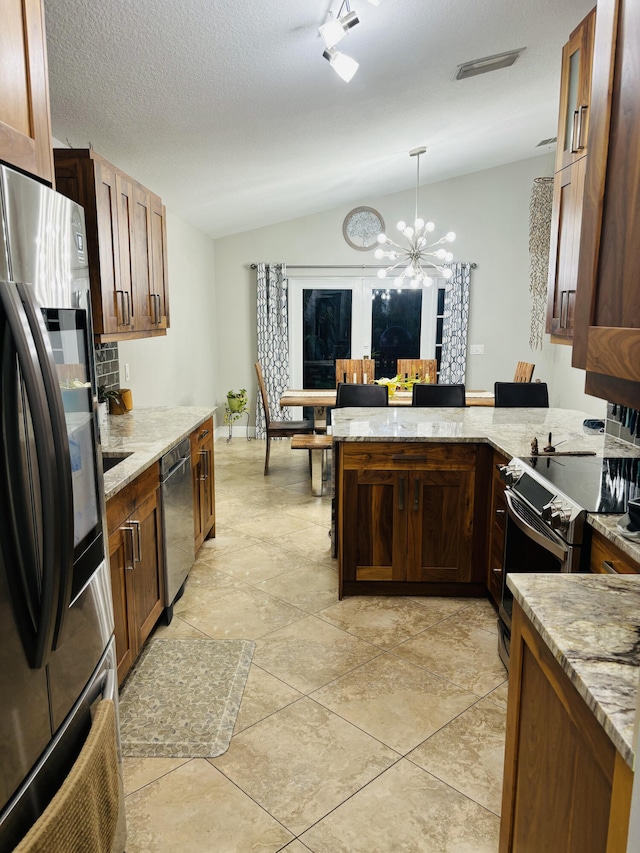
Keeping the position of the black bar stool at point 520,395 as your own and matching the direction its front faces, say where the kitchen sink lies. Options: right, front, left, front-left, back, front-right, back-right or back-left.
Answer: front-right

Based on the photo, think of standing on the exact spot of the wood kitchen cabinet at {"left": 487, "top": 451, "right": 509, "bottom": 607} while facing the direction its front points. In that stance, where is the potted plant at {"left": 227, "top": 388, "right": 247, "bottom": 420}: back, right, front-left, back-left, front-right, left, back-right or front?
front-right

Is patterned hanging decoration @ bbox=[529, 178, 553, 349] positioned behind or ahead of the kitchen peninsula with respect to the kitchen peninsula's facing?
behind

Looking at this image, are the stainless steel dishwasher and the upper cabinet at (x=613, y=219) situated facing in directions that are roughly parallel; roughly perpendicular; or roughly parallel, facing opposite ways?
roughly parallel, facing opposite ways

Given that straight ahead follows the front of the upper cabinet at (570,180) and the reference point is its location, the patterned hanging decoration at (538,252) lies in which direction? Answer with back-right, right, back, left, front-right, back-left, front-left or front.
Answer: right

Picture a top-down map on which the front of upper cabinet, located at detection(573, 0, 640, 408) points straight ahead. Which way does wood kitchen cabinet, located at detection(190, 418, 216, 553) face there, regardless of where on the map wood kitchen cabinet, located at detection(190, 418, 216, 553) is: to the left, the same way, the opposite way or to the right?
the opposite way

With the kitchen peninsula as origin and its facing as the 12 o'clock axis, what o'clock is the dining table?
The dining table is roughly at 5 o'clock from the kitchen peninsula.

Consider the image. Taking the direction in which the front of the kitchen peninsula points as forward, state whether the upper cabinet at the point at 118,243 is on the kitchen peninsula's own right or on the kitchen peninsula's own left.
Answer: on the kitchen peninsula's own right

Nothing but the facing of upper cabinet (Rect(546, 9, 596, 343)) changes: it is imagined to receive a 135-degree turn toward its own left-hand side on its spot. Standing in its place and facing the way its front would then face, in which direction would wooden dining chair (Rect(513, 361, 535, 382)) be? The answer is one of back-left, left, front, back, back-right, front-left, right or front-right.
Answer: back-left

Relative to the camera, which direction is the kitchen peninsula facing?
toward the camera

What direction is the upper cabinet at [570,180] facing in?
to the viewer's left

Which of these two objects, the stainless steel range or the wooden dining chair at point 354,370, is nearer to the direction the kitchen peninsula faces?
the stainless steel range

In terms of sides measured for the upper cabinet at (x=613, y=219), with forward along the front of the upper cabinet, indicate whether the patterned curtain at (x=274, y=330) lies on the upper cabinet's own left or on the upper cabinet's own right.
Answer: on the upper cabinet's own right

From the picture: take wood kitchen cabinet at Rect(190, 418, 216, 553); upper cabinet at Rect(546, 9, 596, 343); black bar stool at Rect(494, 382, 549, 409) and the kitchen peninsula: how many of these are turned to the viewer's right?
1

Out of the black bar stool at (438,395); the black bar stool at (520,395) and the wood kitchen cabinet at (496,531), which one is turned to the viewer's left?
the wood kitchen cabinet

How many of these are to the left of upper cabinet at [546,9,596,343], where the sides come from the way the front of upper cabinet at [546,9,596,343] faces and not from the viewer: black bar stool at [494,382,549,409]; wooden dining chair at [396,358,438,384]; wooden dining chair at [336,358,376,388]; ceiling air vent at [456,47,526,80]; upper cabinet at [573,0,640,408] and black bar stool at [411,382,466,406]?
1
